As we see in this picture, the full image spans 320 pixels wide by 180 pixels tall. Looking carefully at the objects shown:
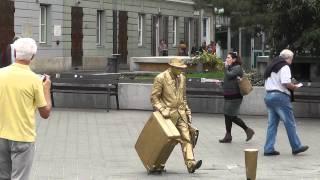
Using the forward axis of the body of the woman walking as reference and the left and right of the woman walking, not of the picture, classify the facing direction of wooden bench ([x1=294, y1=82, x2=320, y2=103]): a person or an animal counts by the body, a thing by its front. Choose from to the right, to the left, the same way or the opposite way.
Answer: to the left

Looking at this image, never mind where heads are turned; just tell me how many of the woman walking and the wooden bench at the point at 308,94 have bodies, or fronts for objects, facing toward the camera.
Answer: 1

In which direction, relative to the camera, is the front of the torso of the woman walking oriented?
to the viewer's left

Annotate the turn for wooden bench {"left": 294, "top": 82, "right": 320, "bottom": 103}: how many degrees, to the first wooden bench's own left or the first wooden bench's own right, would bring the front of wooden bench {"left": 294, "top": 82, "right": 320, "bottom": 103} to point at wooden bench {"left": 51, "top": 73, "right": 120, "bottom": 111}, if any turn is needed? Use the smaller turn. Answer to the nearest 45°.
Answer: approximately 90° to the first wooden bench's own right

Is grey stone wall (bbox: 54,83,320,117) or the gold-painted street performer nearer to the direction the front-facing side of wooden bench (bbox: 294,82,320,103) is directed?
the gold-painted street performer

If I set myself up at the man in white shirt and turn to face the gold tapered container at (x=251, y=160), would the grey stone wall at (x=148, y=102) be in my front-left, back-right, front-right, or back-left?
back-right

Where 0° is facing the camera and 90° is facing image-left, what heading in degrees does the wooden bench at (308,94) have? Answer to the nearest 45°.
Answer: approximately 0°

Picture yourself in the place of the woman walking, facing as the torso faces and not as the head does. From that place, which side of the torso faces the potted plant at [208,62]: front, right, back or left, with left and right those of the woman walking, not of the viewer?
right
